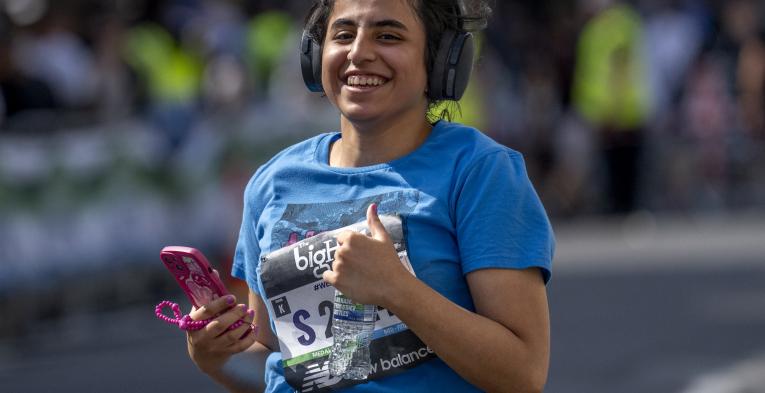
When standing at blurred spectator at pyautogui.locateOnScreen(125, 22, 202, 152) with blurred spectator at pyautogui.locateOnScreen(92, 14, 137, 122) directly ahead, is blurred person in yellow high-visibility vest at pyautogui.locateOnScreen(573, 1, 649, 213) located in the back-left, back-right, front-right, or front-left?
back-left

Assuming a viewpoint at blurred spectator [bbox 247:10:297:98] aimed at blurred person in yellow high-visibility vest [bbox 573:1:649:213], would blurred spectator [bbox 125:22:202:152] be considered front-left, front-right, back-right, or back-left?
back-right

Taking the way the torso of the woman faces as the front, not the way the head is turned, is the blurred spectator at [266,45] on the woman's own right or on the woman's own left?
on the woman's own right

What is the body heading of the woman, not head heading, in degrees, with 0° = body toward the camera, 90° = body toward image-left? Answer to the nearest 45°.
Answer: approximately 45°

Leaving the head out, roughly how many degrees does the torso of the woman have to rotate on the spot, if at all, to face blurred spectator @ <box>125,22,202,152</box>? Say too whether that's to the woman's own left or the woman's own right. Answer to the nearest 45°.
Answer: approximately 135° to the woman's own right
